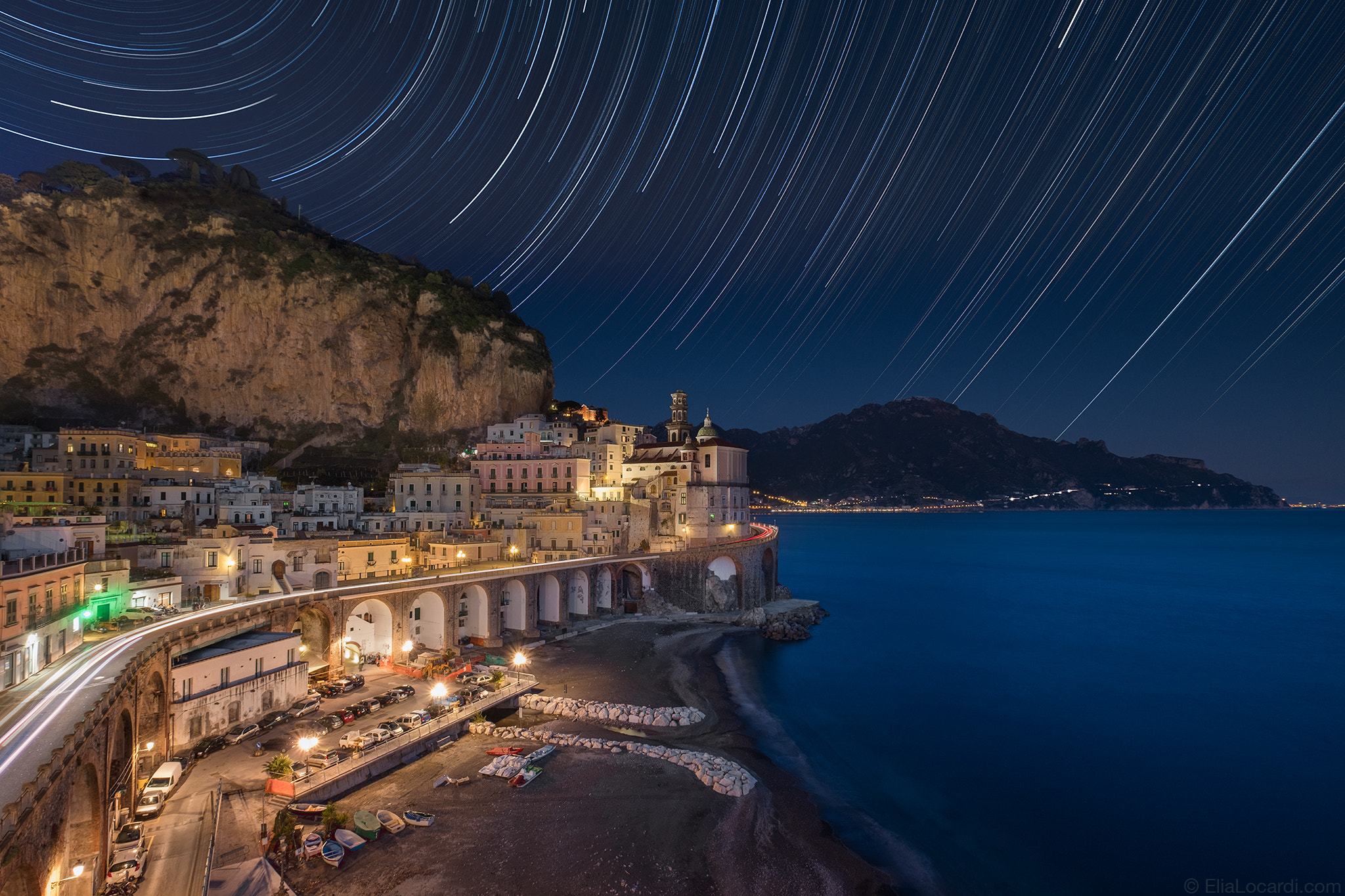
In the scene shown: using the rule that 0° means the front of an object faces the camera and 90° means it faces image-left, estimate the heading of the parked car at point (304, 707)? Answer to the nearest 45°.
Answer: approximately 45°

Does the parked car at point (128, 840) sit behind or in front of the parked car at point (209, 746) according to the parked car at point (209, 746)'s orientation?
in front

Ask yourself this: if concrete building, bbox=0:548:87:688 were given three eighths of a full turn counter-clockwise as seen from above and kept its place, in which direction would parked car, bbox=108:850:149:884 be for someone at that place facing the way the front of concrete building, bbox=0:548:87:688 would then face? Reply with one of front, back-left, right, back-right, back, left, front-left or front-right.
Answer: back

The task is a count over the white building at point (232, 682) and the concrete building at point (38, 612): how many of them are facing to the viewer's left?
0

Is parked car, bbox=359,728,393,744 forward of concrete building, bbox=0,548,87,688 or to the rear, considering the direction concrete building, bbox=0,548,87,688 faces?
forward

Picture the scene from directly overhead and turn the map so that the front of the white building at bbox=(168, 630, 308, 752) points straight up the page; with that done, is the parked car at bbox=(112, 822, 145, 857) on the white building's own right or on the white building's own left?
on the white building's own right

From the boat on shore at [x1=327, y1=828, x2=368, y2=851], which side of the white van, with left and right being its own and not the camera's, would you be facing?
left

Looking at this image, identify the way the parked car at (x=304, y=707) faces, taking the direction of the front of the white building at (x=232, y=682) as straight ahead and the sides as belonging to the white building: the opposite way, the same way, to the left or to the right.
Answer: to the right

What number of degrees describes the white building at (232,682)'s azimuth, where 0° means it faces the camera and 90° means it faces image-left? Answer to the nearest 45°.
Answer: approximately 315°

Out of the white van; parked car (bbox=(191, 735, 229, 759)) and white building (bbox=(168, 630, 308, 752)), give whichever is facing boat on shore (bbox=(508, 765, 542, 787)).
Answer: the white building
